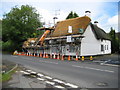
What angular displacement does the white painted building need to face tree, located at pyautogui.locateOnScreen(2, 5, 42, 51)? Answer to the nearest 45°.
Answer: approximately 90° to its right

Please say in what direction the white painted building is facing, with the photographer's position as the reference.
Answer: facing the viewer and to the left of the viewer

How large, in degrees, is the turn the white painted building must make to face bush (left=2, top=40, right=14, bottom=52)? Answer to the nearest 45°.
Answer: approximately 90° to its right
